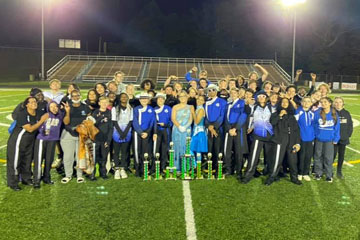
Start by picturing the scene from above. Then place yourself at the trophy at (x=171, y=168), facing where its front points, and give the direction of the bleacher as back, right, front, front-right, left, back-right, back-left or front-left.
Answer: back

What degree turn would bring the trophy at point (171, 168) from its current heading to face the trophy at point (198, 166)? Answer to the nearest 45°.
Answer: approximately 90° to its left

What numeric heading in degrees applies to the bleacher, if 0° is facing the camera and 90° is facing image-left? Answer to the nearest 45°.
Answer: approximately 0°

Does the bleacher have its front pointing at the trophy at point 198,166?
yes

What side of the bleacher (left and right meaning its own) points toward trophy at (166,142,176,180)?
front

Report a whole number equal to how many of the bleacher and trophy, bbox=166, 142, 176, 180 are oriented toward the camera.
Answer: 2

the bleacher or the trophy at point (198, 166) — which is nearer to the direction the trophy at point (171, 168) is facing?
the trophy

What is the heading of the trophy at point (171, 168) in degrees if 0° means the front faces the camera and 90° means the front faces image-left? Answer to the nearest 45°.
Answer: approximately 0°
